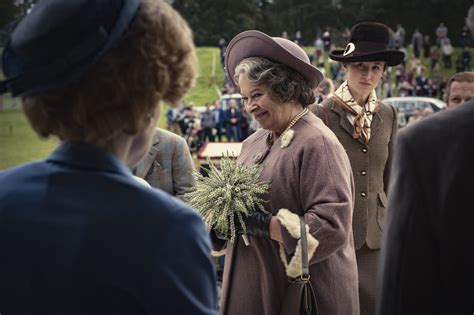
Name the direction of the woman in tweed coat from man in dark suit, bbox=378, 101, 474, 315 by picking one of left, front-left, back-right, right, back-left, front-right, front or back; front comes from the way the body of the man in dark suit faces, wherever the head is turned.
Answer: front

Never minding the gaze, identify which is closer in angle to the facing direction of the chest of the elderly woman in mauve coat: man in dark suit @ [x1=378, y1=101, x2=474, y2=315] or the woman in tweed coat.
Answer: the man in dark suit

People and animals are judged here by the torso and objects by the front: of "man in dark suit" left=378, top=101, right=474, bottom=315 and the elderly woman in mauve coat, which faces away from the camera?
the man in dark suit

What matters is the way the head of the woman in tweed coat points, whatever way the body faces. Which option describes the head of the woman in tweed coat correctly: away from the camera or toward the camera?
toward the camera

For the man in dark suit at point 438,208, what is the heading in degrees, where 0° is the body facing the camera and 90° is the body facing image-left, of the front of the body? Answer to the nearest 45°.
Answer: approximately 180°

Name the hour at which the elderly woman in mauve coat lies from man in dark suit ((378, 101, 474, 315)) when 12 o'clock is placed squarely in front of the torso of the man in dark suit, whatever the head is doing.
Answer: The elderly woman in mauve coat is roughly at 11 o'clock from the man in dark suit.

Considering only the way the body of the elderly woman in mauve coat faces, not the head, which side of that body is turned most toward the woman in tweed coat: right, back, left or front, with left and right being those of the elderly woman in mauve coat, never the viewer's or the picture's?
back

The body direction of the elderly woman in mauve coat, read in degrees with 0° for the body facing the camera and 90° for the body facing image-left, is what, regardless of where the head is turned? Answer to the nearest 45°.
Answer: approximately 45°

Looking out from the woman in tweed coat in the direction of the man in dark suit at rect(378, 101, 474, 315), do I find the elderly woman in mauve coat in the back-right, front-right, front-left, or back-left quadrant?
front-right

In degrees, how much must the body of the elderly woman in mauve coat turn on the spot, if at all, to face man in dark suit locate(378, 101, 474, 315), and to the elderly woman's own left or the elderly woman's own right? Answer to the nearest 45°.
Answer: approximately 45° to the elderly woman's own left

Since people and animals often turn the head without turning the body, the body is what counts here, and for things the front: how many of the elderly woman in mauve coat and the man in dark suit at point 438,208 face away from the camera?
1

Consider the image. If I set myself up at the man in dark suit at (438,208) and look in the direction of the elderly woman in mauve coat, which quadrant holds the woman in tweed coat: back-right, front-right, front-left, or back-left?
front-right
